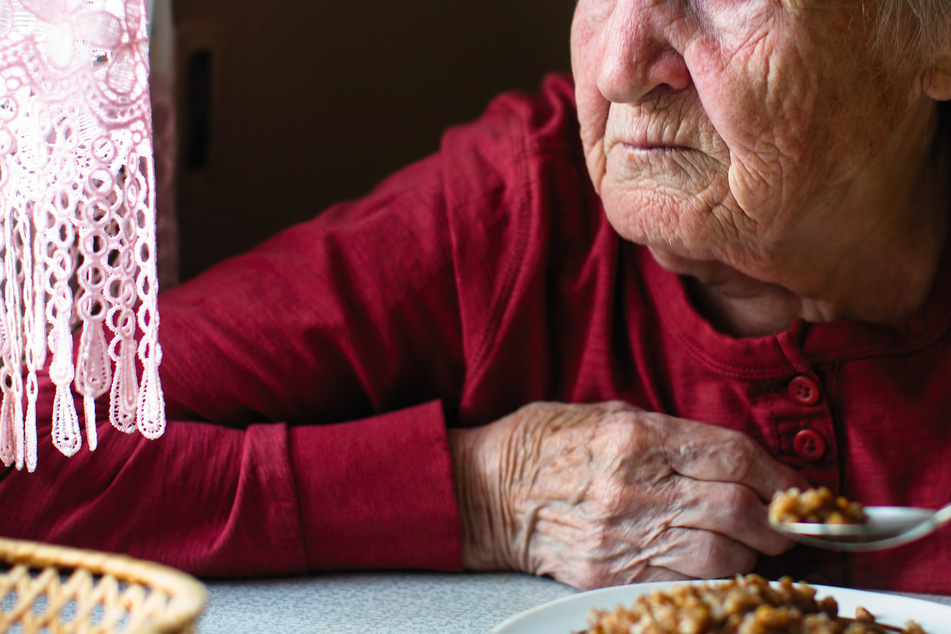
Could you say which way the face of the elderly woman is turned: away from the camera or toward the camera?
toward the camera

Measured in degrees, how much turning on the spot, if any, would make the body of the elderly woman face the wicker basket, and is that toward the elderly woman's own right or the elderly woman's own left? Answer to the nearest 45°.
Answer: approximately 45° to the elderly woman's own right

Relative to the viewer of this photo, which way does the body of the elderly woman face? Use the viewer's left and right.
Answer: facing the viewer
